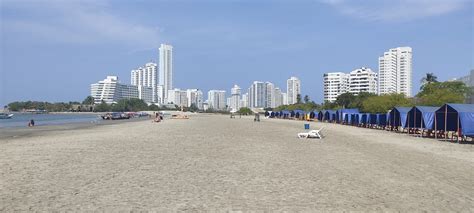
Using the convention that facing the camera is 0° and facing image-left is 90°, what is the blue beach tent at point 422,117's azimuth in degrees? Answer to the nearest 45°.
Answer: approximately 45°

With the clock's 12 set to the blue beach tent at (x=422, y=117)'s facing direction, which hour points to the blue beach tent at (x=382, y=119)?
the blue beach tent at (x=382, y=119) is roughly at 4 o'clock from the blue beach tent at (x=422, y=117).

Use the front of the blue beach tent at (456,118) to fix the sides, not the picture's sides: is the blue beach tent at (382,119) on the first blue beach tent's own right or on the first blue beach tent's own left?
on the first blue beach tent's own right

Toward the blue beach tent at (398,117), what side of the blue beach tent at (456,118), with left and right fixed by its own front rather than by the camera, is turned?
right

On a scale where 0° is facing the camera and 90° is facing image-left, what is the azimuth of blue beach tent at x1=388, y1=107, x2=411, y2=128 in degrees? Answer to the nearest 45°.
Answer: approximately 45°

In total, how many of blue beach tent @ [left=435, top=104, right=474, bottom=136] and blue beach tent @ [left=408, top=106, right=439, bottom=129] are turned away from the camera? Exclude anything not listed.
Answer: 0
